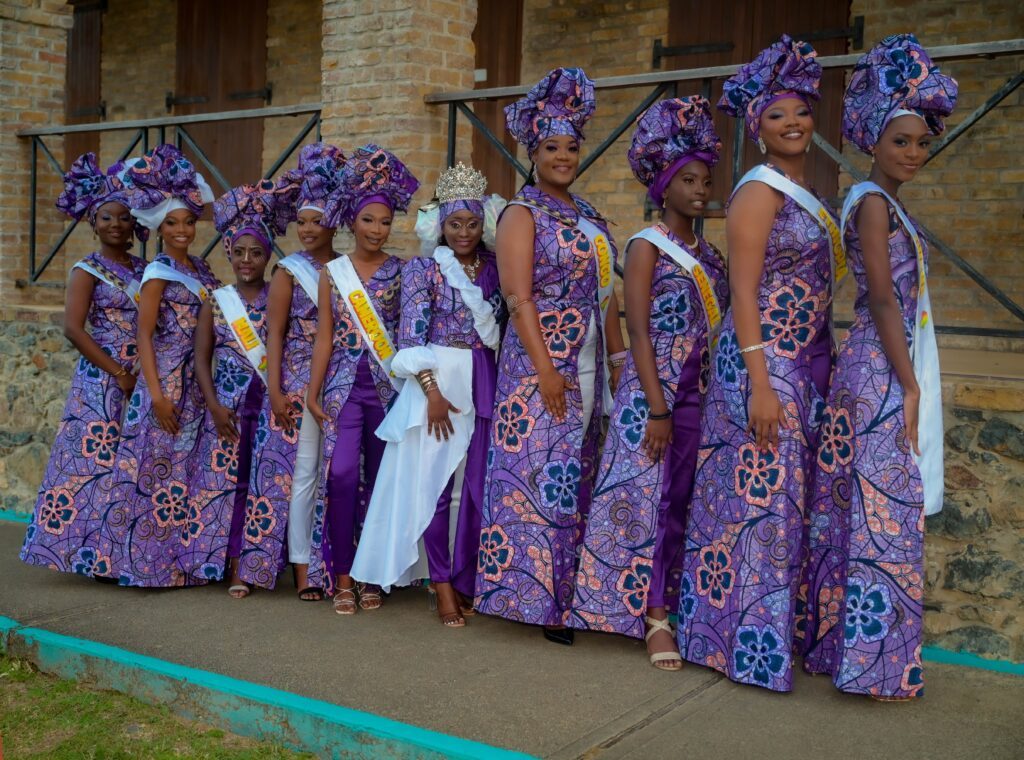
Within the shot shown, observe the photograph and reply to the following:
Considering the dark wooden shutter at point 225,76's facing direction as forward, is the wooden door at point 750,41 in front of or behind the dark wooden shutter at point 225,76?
in front

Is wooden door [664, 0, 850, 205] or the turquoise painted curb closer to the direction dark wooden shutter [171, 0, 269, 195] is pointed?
the turquoise painted curb

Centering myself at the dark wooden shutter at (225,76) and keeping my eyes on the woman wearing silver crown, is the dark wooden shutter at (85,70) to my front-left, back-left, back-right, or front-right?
back-right

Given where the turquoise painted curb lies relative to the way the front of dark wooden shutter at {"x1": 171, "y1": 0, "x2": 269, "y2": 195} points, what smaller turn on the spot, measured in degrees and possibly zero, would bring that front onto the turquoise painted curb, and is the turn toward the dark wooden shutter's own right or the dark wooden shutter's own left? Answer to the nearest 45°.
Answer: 0° — it already faces it

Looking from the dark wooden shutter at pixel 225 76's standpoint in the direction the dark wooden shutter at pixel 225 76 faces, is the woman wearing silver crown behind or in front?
in front

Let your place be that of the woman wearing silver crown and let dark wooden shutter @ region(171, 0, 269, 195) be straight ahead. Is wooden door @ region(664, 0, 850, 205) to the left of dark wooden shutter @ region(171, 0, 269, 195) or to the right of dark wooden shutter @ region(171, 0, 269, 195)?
right

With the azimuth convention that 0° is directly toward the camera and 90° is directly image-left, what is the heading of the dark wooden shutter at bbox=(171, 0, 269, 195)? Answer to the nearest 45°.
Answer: approximately 0°

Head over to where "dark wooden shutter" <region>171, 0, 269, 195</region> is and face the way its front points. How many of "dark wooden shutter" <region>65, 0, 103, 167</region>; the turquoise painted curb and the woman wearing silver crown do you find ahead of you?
2

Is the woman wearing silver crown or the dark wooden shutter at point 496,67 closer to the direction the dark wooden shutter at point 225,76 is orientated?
the woman wearing silver crown
